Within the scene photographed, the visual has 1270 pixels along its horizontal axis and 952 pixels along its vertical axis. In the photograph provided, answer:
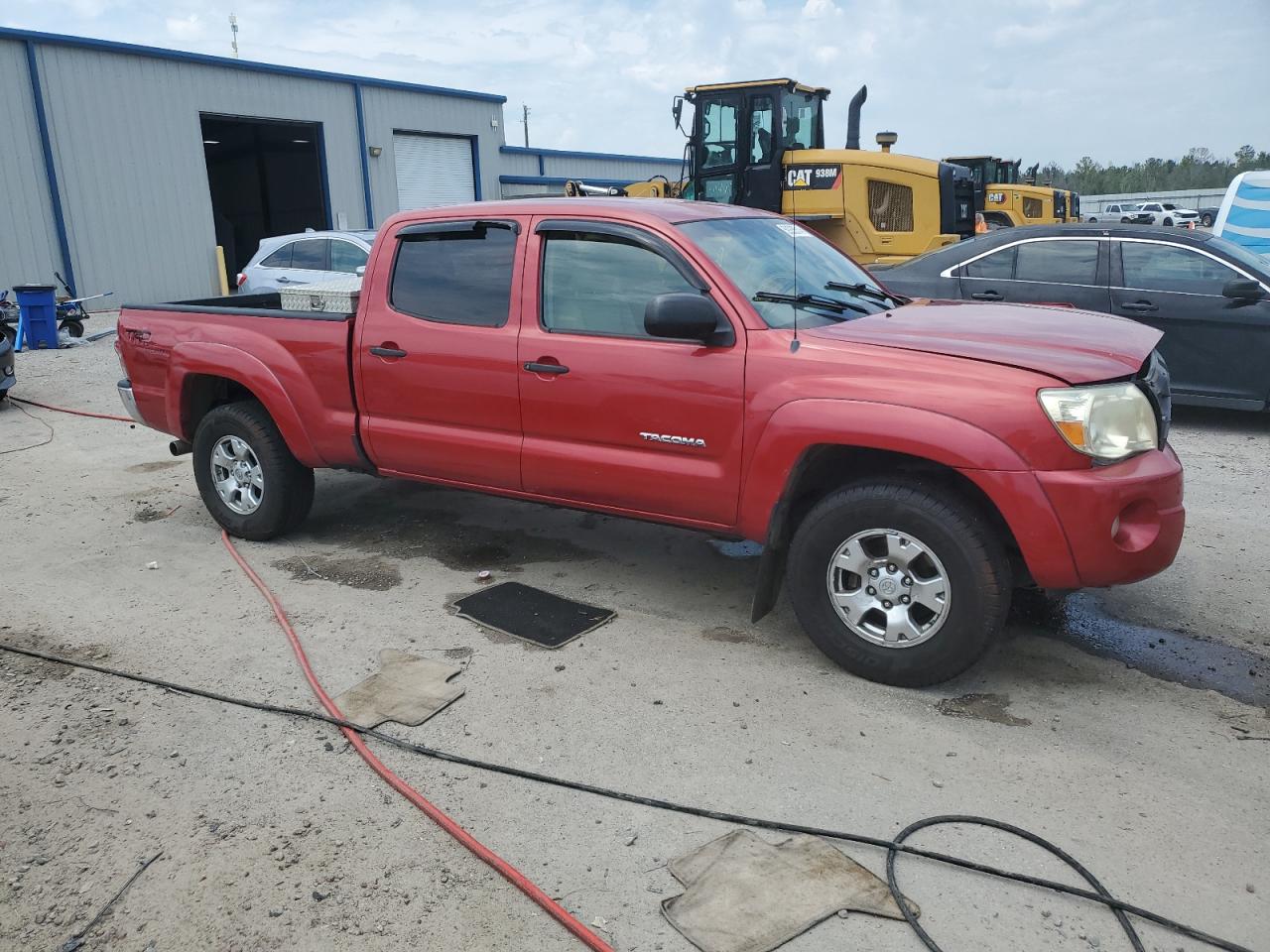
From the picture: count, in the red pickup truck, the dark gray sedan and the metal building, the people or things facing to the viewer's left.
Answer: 0

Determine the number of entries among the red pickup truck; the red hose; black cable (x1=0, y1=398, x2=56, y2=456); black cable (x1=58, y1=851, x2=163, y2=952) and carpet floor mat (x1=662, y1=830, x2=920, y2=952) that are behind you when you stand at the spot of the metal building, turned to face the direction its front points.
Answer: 0

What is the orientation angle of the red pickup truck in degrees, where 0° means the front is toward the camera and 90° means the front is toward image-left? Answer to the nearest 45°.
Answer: approximately 315°

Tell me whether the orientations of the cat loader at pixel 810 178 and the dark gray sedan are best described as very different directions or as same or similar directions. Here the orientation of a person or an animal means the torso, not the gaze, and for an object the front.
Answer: very different directions

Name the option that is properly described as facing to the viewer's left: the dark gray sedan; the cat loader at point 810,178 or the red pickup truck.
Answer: the cat loader

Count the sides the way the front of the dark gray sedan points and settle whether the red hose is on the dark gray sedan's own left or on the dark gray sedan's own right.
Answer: on the dark gray sedan's own right

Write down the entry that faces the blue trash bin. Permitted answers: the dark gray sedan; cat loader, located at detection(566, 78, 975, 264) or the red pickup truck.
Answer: the cat loader

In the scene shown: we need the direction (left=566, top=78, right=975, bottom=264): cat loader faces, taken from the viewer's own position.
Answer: facing to the left of the viewer

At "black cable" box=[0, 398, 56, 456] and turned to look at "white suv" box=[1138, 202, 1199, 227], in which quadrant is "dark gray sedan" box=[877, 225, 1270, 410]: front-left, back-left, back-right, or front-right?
front-right

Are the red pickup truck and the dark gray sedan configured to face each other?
no

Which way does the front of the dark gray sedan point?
to the viewer's right

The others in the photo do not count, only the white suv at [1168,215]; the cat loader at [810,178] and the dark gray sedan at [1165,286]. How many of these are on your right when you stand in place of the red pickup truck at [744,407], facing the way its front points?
0

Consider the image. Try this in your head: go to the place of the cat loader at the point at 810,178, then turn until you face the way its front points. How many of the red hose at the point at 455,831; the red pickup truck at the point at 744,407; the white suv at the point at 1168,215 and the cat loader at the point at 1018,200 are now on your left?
2

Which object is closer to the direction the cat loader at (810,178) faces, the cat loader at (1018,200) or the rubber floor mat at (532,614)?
the rubber floor mat

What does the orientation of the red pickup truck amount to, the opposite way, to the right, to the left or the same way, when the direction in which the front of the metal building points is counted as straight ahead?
the same way

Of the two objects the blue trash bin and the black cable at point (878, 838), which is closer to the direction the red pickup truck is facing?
the black cable

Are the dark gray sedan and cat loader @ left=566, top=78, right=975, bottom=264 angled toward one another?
no
